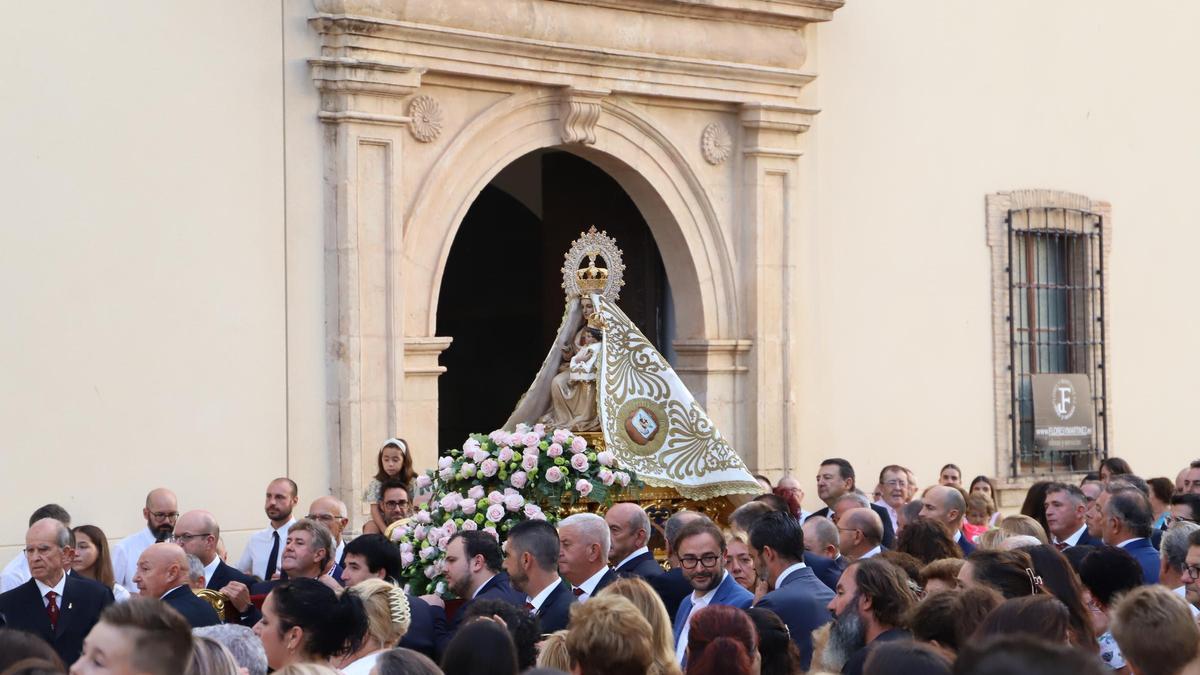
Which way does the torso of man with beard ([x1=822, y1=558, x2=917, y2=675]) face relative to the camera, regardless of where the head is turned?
to the viewer's left

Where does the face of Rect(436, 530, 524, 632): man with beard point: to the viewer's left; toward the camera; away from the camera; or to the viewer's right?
to the viewer's left

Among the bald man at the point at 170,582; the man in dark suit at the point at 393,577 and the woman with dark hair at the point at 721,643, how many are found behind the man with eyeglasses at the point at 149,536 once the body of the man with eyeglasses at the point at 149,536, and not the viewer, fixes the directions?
0

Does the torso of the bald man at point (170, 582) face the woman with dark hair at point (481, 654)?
no

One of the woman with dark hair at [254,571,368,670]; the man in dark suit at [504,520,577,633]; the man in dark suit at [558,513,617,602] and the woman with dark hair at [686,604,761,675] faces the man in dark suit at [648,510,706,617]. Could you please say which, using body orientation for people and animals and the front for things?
the woman with dark hair at [686,604,761,675]

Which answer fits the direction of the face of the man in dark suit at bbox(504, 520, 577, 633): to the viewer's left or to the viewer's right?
to the viewer's left

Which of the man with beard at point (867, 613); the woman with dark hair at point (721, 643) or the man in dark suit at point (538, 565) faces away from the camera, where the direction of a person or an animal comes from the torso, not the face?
the woman with dark hair

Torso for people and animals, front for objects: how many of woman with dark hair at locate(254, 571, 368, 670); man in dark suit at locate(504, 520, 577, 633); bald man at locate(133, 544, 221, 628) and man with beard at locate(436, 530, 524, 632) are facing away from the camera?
0

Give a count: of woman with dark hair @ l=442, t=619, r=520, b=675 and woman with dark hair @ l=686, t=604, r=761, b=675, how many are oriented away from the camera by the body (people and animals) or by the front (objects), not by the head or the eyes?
2

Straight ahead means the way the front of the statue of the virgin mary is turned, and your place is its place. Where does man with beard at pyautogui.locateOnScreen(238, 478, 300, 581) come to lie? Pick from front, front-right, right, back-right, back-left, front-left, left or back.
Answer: front-right

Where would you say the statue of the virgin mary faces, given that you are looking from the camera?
facing the viewer and to the left of the viewer

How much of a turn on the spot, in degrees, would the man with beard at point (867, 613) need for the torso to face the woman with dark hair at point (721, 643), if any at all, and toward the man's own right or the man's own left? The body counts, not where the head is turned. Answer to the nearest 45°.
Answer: approximately 45° to the man's own left

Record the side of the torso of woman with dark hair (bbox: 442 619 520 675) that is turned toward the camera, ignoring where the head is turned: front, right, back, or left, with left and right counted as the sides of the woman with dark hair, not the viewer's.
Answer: back
